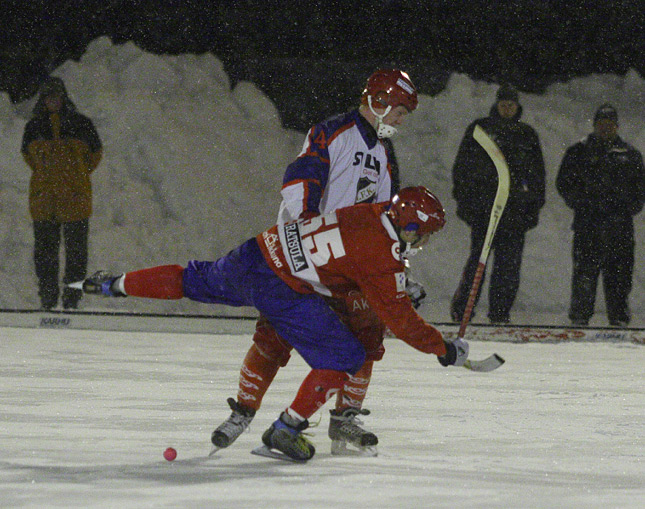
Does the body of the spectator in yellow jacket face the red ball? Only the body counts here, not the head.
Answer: yes

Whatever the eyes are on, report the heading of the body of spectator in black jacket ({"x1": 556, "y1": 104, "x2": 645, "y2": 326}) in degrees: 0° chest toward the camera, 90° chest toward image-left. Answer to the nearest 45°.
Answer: approximately 0°

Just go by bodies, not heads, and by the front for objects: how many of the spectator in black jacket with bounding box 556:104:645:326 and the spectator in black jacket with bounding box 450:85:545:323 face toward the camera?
2

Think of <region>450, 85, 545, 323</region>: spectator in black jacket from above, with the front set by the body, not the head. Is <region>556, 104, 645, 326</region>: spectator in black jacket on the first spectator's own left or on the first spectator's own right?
on the first spectator's own left

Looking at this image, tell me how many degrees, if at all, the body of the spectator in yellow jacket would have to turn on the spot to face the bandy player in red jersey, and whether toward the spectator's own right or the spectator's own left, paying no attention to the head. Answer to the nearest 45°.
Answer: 0° — they already face them

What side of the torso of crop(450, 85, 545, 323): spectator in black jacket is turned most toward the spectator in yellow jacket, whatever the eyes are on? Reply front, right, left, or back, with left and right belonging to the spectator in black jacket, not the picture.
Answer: right

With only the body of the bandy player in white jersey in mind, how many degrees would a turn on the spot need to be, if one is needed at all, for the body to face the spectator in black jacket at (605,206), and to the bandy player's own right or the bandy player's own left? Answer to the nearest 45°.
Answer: approximately 90° to the bandy player's own left
